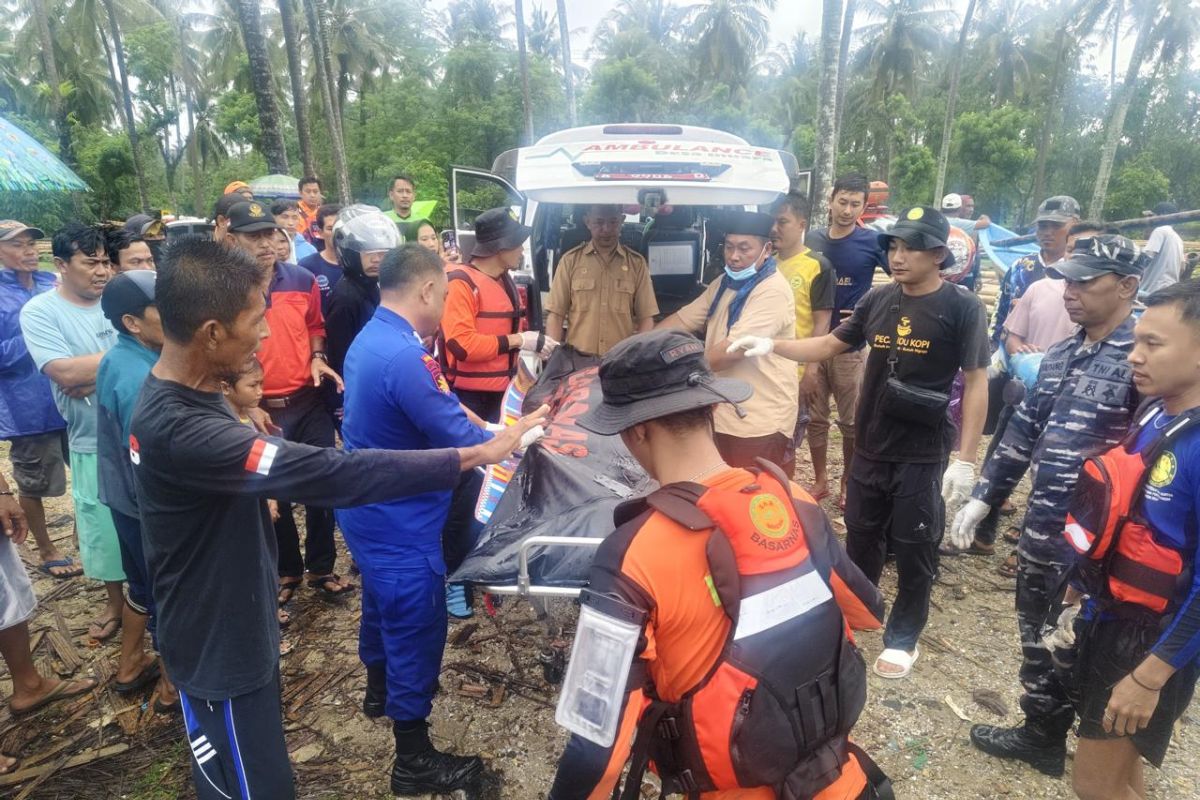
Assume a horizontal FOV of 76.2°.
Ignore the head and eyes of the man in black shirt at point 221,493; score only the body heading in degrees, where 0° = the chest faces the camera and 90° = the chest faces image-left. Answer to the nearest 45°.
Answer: approximately 270°

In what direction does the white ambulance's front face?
away from the camera

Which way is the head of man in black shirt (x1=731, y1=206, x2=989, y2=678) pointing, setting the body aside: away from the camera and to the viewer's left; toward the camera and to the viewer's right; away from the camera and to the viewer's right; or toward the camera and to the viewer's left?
toward the camera and to the viewer's left

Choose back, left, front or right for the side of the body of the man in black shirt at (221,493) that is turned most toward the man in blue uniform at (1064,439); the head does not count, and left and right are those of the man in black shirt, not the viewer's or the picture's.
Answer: front

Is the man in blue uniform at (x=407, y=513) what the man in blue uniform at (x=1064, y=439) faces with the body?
yes

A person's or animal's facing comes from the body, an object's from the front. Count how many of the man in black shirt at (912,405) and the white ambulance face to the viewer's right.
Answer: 0

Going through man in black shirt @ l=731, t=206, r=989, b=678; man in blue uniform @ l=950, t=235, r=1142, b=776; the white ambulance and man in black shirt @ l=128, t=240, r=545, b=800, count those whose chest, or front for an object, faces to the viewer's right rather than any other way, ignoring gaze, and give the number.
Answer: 1

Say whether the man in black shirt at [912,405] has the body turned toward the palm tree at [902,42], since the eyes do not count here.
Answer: no

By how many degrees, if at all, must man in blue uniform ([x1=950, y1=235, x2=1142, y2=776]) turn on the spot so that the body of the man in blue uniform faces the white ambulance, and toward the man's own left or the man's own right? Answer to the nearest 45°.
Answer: approximately 45° to the man's own right

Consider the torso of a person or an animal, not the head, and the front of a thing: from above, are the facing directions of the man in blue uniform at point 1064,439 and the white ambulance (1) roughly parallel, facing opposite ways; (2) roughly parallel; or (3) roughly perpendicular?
roughly perpendicular

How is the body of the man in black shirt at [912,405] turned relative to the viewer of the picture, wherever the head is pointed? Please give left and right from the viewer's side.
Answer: facing the viewer and to the left of the viewer

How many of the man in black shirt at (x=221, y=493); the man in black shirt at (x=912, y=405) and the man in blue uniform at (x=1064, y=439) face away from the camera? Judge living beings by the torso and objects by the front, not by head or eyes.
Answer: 0

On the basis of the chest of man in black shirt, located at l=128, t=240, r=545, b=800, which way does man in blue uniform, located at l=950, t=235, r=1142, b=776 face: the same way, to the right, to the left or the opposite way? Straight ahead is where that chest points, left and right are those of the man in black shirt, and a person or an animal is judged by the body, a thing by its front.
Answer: the opposite way

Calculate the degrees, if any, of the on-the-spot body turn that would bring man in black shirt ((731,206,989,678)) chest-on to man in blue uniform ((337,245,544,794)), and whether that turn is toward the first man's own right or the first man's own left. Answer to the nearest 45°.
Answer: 0° — they already face them

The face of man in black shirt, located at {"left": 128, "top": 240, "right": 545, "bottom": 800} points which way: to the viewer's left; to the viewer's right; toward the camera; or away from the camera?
to the viewer's right

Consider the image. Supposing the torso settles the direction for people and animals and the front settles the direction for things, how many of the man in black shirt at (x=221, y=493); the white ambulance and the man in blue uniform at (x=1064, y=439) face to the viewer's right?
1

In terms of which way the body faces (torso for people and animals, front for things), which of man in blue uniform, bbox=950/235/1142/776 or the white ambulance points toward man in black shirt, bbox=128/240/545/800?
the man in blue uniform

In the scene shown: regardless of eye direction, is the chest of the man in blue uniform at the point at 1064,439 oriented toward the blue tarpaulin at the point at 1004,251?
no
